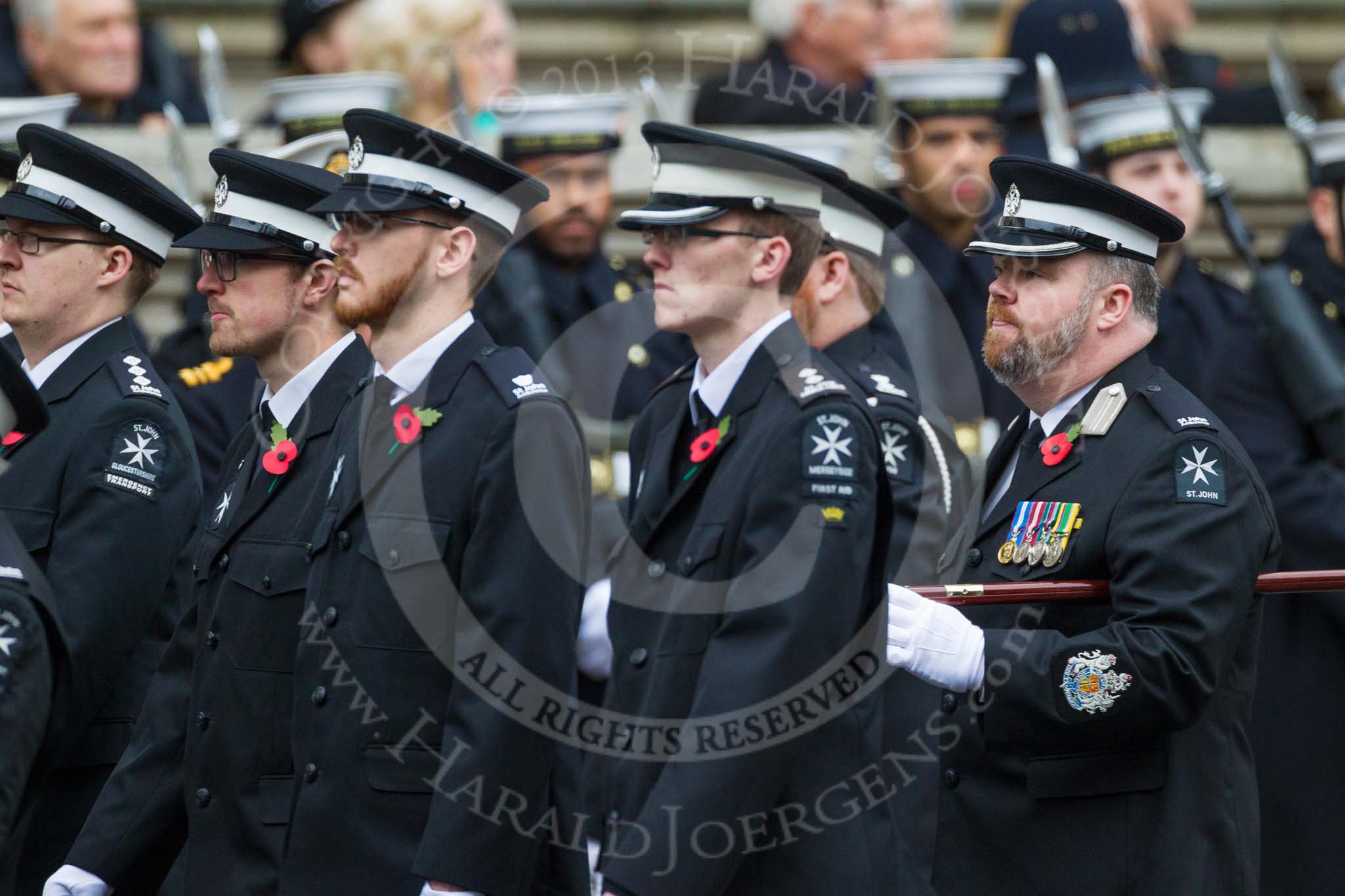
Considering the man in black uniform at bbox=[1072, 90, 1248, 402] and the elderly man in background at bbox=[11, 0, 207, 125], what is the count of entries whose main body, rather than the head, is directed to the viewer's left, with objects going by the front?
0

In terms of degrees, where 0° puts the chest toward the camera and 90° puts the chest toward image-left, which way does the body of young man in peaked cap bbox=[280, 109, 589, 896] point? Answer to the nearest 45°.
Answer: approximately 45°

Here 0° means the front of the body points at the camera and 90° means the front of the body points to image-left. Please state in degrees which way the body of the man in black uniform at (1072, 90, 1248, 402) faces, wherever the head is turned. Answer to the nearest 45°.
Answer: approximately 315°

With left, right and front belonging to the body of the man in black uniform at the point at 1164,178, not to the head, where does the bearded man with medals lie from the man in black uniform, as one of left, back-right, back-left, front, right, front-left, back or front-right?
front-right

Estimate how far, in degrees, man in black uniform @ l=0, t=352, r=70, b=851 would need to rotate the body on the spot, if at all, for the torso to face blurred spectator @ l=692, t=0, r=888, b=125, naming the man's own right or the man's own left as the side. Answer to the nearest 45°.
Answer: approximately 135° to the man's own right

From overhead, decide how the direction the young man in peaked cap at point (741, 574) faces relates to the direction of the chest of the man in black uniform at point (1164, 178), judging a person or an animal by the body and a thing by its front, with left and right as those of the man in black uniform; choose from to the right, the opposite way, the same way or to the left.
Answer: to the right

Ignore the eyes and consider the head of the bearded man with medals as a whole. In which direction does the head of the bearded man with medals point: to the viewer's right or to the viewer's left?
to the viewer's left

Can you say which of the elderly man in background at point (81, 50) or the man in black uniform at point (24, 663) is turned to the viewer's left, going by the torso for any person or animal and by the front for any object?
the man in black uniform

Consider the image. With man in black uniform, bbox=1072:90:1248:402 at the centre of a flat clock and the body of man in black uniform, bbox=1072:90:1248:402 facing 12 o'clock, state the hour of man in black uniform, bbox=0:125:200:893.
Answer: man in black uniform, bbox=0:125:200:893 is roughly at 1 o'clock from man in black uniform, bbox=1072:90:1248:402.

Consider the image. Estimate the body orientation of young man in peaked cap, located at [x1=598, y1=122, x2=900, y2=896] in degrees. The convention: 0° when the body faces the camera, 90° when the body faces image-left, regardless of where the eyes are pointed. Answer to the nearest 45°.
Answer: approximately 45°

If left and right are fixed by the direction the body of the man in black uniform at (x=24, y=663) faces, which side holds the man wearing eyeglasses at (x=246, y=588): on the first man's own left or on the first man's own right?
on the first man's own right

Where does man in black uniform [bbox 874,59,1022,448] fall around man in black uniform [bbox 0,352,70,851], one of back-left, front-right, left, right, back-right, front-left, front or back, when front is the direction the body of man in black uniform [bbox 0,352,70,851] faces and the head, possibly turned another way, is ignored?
back-right

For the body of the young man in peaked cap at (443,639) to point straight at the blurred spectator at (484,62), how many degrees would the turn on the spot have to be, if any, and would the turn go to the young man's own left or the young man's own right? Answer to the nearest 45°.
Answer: approximately 135° to the young man's own right
